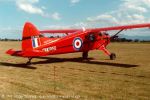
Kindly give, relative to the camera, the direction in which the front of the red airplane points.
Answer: facing away from the viewer and to the right of the viewer
